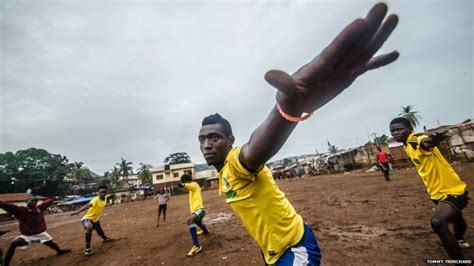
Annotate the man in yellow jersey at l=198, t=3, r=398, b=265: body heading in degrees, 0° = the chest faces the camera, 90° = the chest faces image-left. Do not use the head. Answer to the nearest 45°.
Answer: approximately 45°

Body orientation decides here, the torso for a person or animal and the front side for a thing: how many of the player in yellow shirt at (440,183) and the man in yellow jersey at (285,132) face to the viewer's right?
0

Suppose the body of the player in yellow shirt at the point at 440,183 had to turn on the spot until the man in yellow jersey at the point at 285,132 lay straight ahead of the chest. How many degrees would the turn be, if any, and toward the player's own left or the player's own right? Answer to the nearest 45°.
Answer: approximately 45° to the player's own left

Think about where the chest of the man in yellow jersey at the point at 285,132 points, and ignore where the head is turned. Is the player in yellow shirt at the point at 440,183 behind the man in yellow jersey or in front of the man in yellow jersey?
behind

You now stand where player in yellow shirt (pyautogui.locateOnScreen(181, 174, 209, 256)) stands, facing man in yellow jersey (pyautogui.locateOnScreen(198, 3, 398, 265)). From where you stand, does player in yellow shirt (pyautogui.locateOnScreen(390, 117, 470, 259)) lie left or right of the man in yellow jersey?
left

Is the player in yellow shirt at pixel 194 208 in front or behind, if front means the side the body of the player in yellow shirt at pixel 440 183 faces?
in front

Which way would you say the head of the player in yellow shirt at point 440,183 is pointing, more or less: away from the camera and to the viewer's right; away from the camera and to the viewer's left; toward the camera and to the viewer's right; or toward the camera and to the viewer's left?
toward the camera and to the viewer's left

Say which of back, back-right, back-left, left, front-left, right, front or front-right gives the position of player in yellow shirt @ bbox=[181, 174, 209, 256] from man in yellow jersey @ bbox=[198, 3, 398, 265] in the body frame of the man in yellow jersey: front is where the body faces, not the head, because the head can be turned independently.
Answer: right

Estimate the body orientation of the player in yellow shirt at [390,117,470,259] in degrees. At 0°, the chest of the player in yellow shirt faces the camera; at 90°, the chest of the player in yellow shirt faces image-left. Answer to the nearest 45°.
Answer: approximately 45°

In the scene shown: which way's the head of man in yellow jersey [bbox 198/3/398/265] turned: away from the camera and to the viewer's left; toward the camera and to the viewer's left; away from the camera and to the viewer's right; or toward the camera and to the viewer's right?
toward the camera and to the viewer's left
